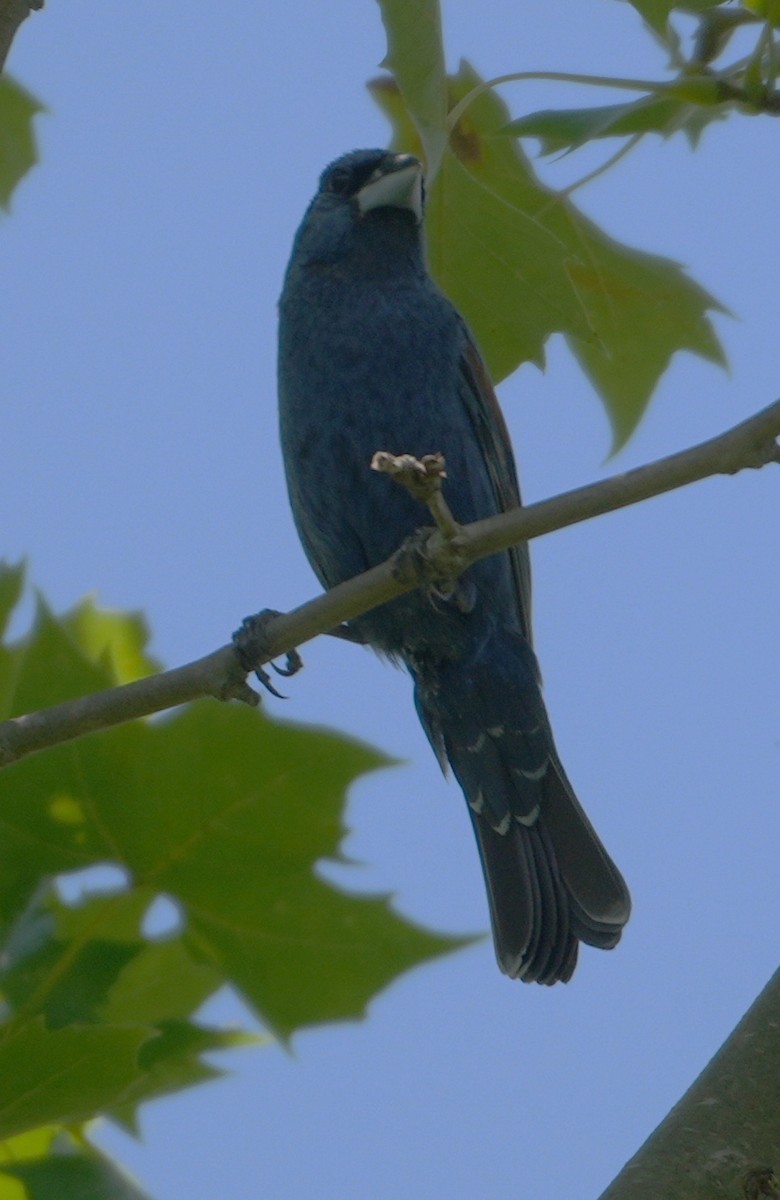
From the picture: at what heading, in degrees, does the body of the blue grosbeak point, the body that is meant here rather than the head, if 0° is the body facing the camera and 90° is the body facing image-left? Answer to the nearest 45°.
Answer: approximately 45°

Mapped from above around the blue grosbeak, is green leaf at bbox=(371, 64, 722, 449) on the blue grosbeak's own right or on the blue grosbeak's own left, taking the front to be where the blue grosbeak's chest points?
on the blue grosbeak's own left
